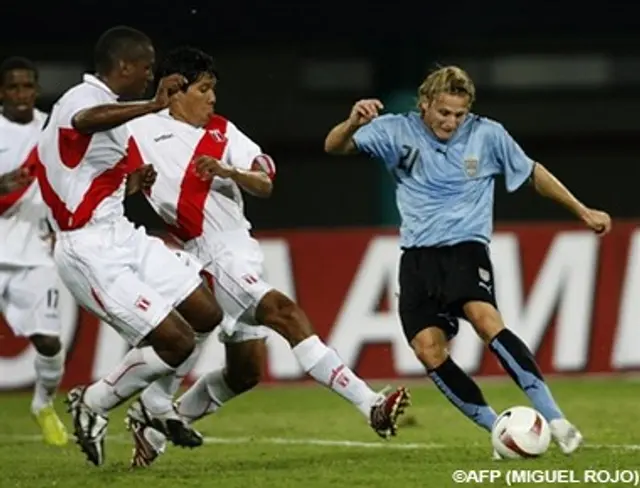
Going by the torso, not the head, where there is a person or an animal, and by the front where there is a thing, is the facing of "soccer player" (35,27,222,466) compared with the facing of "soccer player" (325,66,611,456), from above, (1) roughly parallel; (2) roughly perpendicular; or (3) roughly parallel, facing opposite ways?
roughly perpendicular

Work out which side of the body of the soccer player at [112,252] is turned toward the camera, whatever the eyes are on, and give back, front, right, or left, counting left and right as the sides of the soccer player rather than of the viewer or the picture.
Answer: right

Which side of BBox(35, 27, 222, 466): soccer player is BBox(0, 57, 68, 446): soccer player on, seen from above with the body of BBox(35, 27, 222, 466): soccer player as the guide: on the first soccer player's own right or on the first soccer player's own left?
on the first soccer player's own left

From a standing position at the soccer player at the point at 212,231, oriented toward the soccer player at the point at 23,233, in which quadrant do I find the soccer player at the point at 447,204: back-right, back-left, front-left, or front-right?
back-right

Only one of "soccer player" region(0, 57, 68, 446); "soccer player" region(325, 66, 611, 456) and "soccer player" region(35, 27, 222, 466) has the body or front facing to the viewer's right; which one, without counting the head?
"soccer player" region(35, 27, 222, 466)

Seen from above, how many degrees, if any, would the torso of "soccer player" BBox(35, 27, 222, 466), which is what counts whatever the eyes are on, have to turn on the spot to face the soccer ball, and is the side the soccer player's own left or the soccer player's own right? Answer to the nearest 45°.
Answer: approximately 45° to the soccer player's own right

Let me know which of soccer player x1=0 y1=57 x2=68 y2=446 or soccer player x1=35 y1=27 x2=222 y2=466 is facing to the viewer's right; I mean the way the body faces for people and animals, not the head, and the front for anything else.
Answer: soccer player x1=35 y1=27 x2=222 y2=466
